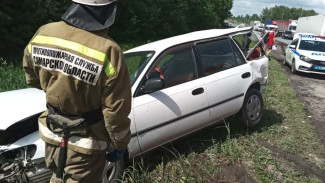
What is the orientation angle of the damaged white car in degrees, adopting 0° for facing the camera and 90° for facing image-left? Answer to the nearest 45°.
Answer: approximately 45°

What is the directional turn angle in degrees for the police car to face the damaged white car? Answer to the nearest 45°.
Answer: approximately 45° to its right

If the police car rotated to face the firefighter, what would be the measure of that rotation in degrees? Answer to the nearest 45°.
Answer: approximately 45° to its right

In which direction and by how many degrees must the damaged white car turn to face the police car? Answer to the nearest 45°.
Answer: approximately 180°

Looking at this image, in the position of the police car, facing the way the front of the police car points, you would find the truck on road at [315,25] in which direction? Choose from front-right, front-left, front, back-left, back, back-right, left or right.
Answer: back-left

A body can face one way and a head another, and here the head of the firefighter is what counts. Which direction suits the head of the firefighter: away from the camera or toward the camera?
away from the camera

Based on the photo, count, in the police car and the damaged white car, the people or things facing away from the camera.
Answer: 0

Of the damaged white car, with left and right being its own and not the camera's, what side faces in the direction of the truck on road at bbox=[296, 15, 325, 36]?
back

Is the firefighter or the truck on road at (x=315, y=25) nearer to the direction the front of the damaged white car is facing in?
the firefighter

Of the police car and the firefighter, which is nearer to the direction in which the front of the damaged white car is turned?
the firefighter

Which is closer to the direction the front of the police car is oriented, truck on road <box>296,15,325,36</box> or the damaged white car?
the damaged white car
